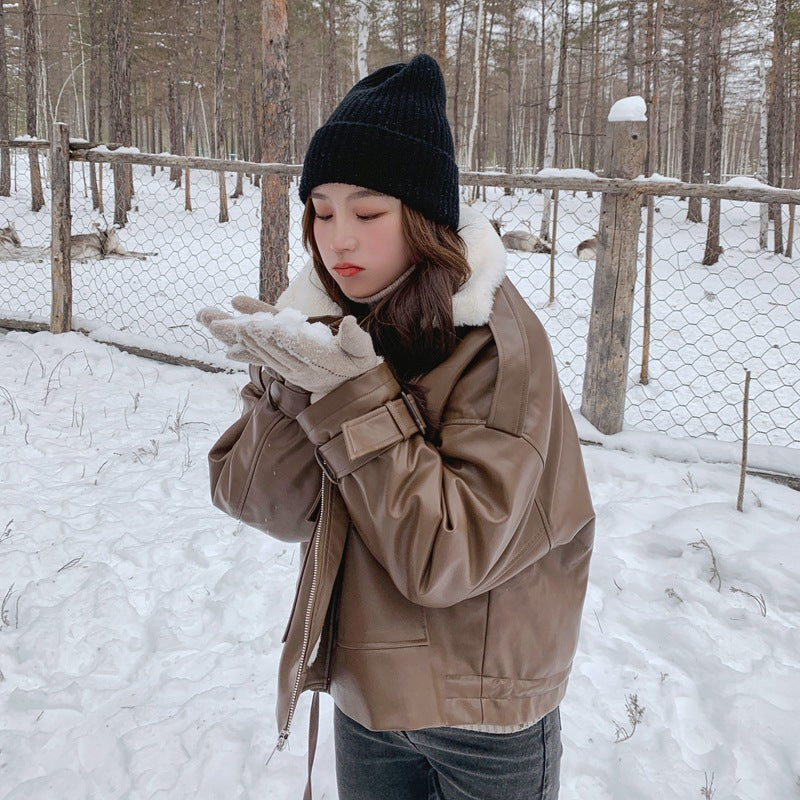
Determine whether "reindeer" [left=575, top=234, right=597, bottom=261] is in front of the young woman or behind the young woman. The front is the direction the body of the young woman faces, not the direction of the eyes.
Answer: behind

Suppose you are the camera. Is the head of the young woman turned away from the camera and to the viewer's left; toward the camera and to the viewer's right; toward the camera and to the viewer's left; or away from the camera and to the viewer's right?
toward the camera and to the viewer's left

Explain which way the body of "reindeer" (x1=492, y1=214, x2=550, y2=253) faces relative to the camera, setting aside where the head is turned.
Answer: to the viewer's left

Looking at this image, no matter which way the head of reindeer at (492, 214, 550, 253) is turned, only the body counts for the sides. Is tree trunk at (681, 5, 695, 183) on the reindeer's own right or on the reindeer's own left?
on the reindeer's own right

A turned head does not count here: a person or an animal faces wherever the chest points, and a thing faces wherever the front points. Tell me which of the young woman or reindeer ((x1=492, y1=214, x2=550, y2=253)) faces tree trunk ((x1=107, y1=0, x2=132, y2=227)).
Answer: the reindeer

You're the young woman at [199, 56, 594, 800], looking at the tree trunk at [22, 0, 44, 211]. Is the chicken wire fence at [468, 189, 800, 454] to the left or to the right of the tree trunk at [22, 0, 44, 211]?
right

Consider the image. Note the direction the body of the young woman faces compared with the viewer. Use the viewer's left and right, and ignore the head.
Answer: facing the viewer and to the left of the viewer
